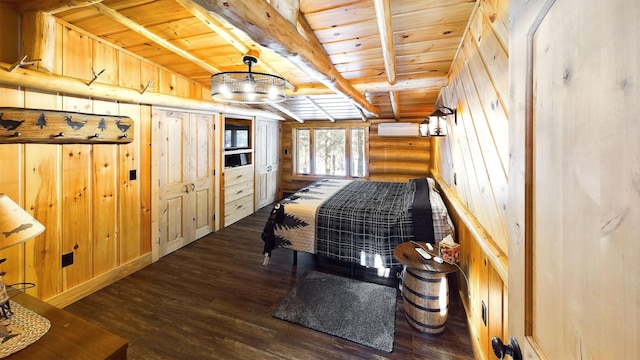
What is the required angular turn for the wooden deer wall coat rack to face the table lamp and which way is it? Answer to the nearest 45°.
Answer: approximately 45° to its right

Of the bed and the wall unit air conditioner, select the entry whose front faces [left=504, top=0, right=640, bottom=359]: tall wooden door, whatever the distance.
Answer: the wall unit air conditioner

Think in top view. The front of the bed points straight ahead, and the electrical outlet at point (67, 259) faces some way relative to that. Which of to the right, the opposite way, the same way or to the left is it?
the opposite way

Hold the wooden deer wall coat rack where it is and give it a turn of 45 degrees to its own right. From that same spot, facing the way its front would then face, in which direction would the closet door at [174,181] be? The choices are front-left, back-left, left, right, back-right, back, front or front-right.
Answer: back-left

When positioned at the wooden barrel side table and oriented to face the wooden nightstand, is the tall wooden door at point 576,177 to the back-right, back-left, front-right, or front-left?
front-left

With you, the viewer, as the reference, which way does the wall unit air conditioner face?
facing the viewer

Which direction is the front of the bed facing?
to the viewer's left

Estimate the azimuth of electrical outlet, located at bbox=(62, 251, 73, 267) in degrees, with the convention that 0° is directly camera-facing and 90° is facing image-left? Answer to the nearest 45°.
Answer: approximately 315°

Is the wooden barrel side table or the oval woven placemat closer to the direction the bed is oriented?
the oval woven placemat

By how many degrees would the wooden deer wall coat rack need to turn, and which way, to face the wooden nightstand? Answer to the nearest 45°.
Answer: approximately 45° to its right

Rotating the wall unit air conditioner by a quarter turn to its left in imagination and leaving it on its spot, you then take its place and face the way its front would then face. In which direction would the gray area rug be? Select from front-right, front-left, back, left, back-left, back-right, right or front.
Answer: right

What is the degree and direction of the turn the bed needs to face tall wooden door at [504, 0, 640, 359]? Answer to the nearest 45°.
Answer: approximately 90° to its left

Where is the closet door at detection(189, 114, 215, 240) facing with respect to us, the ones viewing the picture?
facing the viewer and to the right of the viewer

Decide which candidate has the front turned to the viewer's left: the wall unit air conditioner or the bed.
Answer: the bed

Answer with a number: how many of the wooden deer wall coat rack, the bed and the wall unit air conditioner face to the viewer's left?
1

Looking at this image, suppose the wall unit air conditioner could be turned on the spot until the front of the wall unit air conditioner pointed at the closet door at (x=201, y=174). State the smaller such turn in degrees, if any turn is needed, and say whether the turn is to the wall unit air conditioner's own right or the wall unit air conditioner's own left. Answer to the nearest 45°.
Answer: approximately 45° to the wall unit air conditioner's own right
